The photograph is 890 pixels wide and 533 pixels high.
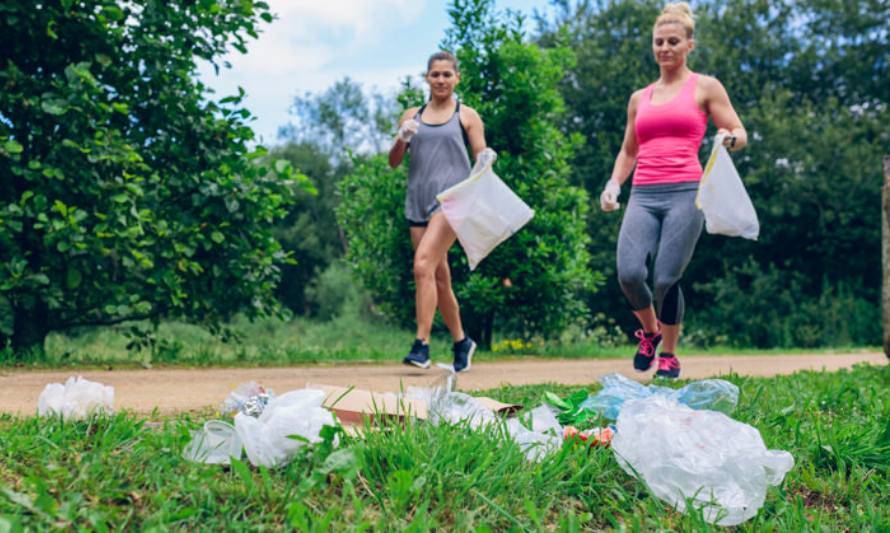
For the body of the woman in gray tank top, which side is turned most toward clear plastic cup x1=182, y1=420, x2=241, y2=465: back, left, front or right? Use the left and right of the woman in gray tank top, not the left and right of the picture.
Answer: front

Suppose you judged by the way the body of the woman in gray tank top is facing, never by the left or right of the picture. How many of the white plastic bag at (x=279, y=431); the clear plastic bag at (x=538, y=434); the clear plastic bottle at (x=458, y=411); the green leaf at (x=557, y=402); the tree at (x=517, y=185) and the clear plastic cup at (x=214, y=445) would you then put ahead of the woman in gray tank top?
5

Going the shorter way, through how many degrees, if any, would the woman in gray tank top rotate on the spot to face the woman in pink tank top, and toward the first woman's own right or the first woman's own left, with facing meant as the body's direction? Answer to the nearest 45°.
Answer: approximately 45° to the first woman's own left

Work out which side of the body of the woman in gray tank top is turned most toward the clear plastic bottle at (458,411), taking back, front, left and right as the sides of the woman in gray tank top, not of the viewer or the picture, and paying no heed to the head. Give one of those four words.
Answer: front

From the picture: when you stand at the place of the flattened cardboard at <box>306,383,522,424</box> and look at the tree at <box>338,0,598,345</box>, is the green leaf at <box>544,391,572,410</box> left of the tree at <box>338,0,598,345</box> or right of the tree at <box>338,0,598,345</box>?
right

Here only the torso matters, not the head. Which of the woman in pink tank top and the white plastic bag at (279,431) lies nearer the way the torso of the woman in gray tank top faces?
the white plastic bag

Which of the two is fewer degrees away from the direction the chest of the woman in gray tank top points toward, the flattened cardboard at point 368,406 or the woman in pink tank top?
the flattened cardboard

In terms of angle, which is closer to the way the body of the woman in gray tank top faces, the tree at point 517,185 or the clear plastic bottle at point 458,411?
the clear plastic bottle

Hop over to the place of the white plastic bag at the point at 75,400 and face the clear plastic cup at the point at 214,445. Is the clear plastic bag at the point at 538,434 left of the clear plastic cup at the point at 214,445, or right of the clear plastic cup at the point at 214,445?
left

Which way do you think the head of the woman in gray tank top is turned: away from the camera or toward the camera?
toward the camera

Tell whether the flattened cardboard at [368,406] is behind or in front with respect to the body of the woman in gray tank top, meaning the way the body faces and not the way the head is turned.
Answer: in front

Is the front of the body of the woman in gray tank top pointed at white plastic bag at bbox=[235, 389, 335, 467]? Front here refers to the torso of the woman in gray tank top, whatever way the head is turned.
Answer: yes

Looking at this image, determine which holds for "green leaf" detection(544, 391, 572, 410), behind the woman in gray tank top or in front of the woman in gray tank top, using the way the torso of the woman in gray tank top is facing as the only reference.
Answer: in front

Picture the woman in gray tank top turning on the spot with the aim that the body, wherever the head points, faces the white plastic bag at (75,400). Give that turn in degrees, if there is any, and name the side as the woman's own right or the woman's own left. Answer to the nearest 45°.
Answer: approximately 45° to the woman's own right

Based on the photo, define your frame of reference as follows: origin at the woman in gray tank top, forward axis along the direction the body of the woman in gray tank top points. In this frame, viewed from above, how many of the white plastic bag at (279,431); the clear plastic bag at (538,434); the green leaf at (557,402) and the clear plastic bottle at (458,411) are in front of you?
4

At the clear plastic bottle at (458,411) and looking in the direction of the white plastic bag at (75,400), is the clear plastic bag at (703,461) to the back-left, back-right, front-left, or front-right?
back-left

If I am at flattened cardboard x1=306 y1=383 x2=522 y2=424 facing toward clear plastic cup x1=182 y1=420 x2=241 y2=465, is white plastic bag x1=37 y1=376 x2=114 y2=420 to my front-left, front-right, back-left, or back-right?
front-right

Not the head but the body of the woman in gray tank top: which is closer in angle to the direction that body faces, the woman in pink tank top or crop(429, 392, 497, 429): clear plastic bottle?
the clear plastic bottle

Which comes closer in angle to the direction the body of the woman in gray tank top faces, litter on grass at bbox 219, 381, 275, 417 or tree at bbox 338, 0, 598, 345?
the litter on grass

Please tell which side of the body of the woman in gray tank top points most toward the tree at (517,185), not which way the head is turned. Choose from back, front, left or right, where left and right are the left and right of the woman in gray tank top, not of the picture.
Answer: back

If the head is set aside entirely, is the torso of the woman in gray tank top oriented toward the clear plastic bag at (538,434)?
yes

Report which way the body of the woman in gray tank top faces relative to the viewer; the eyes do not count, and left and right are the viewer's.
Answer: facing the viewer
